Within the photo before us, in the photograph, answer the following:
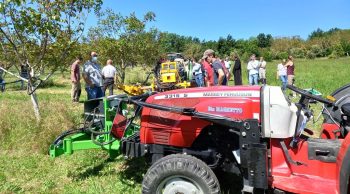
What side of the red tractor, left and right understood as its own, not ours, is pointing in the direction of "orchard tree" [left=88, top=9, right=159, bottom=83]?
right

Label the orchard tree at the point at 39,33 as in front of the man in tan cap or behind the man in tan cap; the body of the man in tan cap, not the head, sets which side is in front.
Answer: in front

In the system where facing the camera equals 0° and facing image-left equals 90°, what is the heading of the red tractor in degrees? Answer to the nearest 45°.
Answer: approximately 90°

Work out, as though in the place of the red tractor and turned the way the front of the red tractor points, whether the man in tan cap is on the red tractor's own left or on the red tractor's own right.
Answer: on the red tractor's own right

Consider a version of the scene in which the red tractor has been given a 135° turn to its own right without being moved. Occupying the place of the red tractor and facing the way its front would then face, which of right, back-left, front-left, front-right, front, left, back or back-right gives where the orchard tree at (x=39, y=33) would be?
left

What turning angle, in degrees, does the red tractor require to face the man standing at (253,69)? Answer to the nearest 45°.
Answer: approximately 90° to its right

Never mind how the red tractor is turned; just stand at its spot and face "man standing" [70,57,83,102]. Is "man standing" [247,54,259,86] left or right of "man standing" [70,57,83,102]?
right

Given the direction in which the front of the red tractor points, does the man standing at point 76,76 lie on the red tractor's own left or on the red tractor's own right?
on the red tractor's own right

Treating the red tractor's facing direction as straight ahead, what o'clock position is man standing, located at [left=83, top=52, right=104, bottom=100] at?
The man standing is roughly at 2 o'clock from the red tractor.
